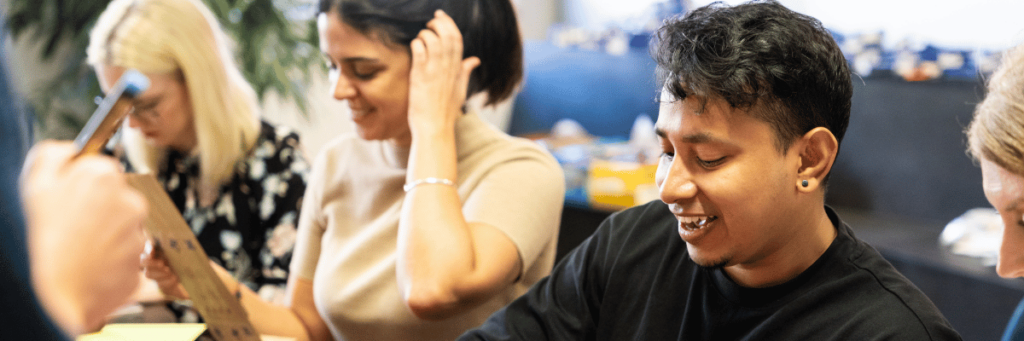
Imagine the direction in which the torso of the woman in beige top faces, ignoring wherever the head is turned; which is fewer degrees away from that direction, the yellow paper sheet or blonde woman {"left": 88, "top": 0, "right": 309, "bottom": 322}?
the yellow paper sheet

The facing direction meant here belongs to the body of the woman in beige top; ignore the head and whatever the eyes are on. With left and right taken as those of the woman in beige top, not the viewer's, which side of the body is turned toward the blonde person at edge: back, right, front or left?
left

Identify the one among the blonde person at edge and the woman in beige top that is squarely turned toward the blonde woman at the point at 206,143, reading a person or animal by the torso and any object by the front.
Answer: the blonde person at edge

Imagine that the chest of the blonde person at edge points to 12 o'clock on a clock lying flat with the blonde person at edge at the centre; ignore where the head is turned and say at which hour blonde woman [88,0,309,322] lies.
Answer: The blonde woman is roughly at 12 o'clock from the blonde person at edge.

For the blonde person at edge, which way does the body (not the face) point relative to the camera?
to the viewer's left

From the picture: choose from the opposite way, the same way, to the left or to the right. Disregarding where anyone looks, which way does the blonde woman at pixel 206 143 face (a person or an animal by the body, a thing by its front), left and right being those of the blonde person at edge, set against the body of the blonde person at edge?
to the left

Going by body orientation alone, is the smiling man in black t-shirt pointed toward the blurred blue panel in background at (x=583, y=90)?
no

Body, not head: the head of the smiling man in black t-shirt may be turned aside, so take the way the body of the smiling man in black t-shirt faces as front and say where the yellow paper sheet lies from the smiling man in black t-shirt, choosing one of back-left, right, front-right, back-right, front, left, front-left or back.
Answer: front-right

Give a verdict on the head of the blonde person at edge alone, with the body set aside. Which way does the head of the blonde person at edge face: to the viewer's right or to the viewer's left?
to the viewer's left

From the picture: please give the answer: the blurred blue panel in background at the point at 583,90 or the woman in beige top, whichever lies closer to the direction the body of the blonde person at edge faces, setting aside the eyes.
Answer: the woman in beige top

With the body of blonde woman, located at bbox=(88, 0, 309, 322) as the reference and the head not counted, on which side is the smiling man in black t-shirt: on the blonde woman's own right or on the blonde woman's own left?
on the blonde woman's own left

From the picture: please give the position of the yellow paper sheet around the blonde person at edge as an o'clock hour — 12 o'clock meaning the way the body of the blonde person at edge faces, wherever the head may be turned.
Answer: The yellow paper sheet is roughly at 11 o'clock from the blonde person at edge.

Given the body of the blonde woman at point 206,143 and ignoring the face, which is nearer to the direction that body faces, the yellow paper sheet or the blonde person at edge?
the yellow paper sheet

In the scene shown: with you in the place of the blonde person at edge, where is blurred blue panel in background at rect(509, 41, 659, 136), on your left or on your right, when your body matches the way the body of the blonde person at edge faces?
on your right

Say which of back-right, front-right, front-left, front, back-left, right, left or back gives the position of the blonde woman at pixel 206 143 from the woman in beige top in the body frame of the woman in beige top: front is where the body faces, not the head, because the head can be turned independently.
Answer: right

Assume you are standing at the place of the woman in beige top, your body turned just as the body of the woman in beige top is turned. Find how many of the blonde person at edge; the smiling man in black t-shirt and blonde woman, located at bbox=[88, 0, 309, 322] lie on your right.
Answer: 1

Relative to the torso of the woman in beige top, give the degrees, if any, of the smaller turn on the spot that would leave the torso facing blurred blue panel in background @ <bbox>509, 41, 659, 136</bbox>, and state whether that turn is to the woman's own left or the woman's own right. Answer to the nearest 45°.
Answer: approximately 180°
